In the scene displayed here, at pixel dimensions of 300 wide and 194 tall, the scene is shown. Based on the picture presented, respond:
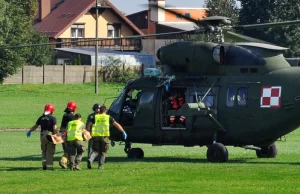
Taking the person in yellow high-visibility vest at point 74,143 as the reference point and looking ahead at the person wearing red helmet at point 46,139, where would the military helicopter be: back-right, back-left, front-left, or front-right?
back-right

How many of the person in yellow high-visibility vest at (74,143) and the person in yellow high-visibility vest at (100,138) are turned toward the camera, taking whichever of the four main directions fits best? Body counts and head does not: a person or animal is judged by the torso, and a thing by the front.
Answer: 0
